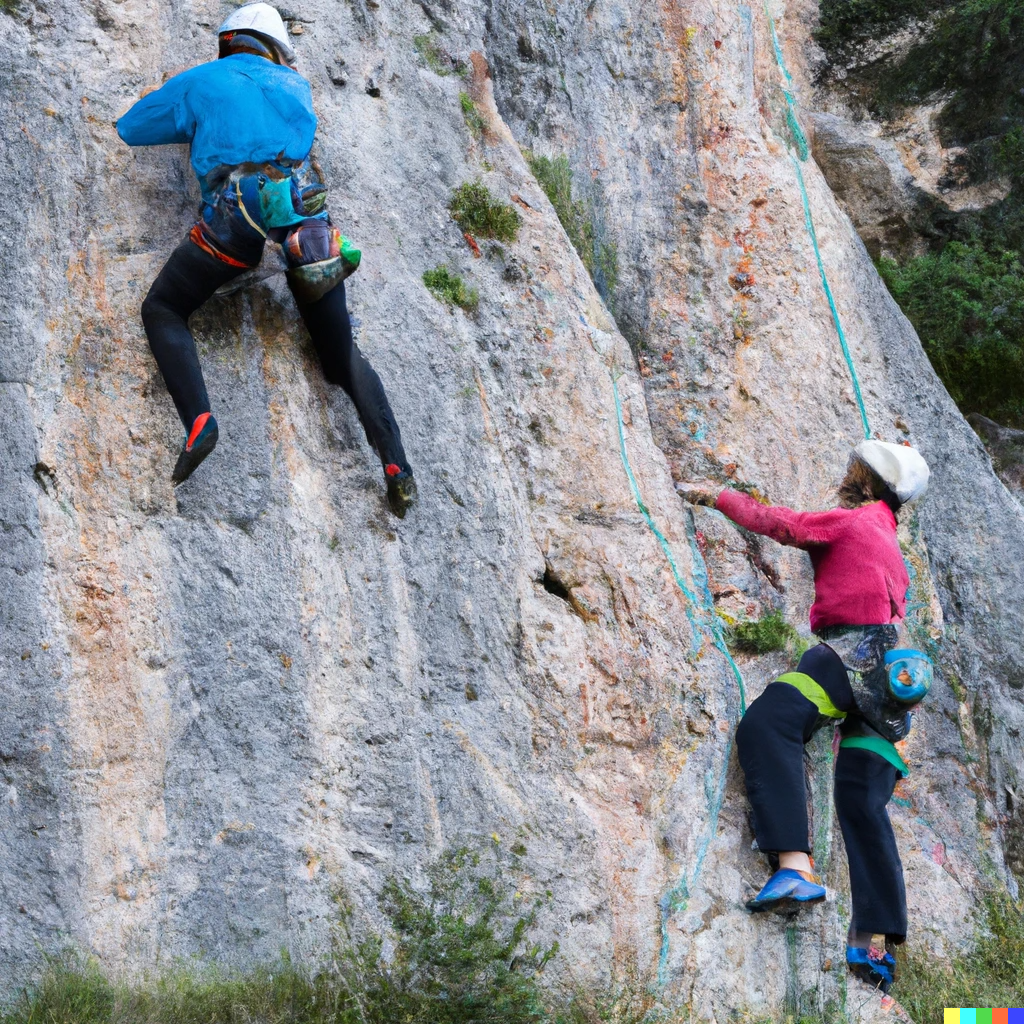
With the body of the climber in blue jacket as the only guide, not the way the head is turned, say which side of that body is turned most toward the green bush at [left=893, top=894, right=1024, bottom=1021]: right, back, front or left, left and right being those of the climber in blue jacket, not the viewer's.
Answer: right

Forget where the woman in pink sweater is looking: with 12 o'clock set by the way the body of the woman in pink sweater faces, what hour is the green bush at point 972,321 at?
The green bush is roughly at 1 o'clock from the woman in pink sweater.

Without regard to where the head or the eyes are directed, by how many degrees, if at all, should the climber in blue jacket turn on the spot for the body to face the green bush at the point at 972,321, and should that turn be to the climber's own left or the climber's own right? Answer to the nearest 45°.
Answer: approximately 45° to the climber's own right

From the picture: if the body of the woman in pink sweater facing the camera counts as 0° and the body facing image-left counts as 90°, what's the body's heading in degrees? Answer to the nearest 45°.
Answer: approximately 135°

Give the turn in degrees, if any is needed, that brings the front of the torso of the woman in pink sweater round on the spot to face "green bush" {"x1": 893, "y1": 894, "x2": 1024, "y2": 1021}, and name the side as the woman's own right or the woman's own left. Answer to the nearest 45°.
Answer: approximately 135° to the woman's own right

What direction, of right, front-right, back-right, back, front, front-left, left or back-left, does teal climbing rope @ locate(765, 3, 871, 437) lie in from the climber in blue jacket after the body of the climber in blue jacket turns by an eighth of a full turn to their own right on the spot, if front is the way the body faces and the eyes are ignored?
front

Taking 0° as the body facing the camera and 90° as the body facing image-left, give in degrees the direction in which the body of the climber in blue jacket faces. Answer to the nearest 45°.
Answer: approximately 180°

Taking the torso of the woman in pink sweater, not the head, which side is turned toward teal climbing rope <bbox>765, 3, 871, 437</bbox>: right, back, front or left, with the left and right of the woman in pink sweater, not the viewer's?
front

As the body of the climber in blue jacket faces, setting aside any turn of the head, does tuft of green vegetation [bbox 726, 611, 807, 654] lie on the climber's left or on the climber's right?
on the climber's right

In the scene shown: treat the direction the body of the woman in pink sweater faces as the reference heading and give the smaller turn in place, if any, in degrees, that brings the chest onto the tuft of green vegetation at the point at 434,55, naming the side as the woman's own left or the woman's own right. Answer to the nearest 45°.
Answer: approximately 45° to the woman's own left

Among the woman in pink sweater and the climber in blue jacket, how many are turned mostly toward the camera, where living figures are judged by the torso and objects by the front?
0

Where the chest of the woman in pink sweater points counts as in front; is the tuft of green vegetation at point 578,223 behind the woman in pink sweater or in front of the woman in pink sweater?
in front
